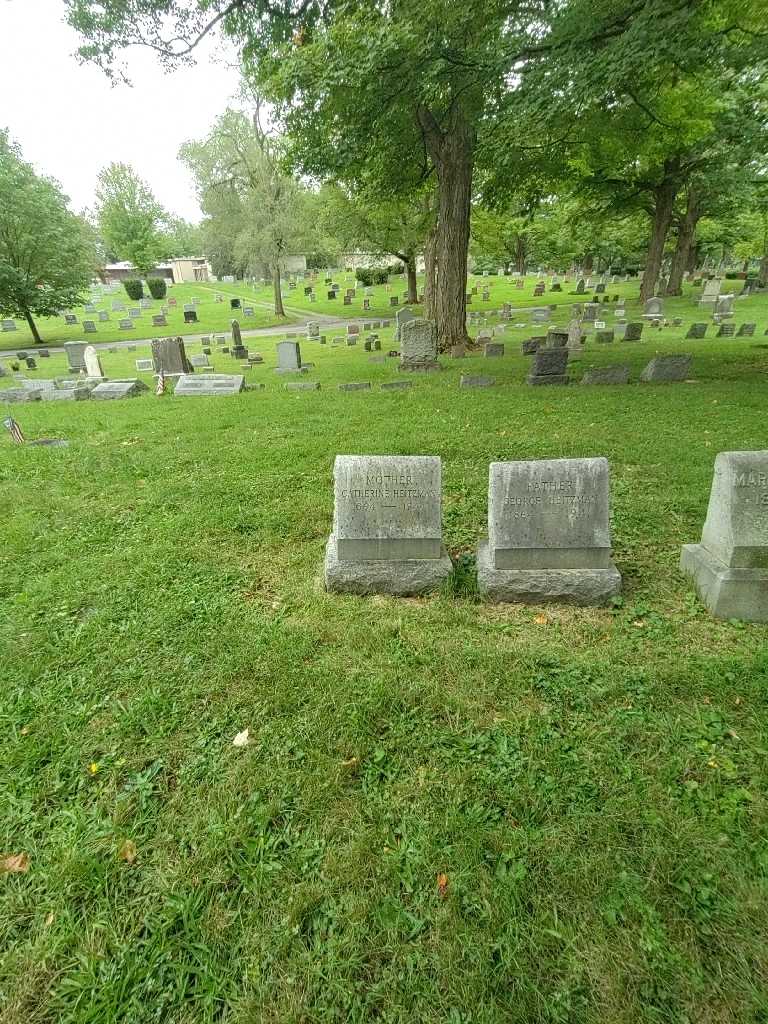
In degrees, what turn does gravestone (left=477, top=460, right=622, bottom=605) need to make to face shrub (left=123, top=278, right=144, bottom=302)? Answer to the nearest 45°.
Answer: approximately 135° to its right

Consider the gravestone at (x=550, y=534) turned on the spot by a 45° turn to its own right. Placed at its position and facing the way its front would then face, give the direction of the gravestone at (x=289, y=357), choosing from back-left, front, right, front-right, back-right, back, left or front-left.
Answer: right

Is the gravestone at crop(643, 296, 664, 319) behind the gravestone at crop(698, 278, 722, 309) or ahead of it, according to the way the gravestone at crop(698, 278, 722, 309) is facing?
ahead

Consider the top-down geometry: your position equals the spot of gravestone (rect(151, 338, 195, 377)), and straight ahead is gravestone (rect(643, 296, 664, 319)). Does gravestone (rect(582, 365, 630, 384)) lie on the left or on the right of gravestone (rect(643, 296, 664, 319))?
right

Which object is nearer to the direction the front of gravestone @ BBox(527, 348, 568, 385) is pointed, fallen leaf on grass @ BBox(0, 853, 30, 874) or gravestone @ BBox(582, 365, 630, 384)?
the fallen leaf on grass

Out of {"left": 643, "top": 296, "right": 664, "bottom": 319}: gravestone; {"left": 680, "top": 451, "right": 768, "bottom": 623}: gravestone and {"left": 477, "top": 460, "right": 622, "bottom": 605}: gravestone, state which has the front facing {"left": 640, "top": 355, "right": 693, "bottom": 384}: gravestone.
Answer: {"left": 643, "top": 296, "right": 664, "bottom": 319}: gravestone

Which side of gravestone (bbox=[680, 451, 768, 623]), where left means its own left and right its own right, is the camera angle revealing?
front

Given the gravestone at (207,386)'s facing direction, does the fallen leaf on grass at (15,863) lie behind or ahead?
ahead

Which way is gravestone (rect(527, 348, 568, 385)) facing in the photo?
toward the camera

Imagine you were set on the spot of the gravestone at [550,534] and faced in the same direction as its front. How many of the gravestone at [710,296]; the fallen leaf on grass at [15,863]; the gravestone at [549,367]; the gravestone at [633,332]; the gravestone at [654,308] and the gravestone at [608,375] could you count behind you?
5

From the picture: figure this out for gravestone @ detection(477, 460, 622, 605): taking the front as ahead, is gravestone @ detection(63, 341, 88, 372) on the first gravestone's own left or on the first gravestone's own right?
on the first gravestone's own right

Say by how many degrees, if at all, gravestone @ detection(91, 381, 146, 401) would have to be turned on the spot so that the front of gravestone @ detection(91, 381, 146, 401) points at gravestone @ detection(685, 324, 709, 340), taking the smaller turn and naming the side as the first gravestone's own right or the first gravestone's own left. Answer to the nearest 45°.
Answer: approximately 90° to the first gravestone's own left

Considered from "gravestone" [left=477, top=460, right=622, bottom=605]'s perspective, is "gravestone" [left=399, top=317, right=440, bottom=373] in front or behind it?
behind

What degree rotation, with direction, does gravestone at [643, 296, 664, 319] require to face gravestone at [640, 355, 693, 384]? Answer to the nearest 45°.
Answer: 0° — it already faces it

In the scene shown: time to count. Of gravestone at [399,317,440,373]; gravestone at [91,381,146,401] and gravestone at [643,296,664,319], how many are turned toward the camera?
3

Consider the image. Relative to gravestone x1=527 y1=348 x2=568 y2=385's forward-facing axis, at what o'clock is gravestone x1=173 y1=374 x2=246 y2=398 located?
gravestone x1=173 y1=374 x2=246 y2=398 is roughly at 3 o'clock from gravestone x1=527 y1=348 x2=568 y2=385.

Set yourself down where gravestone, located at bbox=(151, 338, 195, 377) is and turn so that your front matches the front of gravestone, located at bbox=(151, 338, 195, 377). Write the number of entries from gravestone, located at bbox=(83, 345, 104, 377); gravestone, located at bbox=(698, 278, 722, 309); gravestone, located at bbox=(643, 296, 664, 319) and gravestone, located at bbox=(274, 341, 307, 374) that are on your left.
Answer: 3

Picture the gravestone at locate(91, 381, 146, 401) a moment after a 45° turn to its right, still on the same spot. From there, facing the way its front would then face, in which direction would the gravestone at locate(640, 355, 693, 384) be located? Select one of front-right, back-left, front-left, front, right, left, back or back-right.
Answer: left

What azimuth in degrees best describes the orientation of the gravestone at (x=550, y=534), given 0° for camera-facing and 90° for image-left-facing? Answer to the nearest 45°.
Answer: approximately 0°

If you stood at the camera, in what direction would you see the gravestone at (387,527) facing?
facing the viewer
